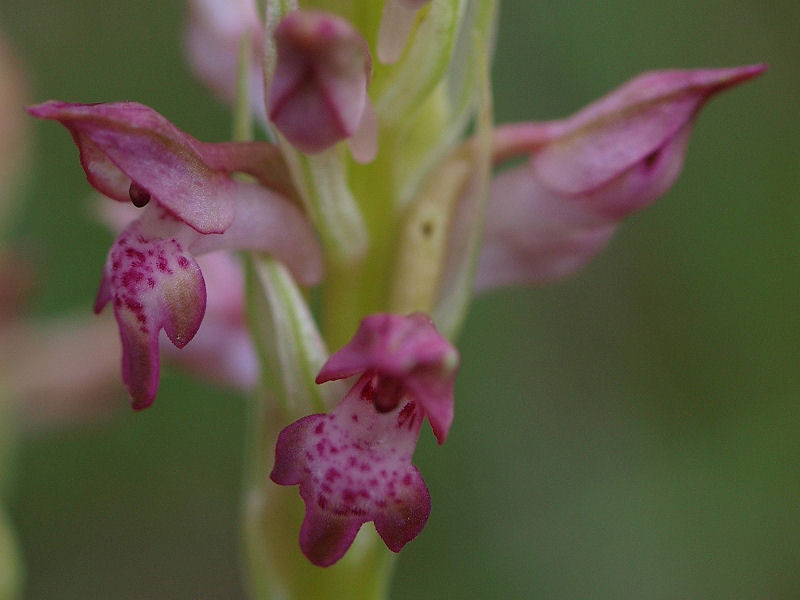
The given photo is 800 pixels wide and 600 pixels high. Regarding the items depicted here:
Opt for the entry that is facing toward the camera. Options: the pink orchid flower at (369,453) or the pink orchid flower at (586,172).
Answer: the pink orchid flower at (369,453)

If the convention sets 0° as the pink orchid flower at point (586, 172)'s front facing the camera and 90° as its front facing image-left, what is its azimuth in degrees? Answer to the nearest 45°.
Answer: approximately 270°

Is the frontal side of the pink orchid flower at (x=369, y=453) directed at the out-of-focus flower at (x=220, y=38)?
no

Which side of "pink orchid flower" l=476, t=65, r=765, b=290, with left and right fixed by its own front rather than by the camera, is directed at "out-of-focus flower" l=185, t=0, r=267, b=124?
back

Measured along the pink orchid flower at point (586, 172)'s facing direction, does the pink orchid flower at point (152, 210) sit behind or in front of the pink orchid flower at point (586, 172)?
behind

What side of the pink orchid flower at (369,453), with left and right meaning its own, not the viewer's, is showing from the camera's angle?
front

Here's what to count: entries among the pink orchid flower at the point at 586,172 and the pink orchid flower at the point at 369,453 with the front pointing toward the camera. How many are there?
1

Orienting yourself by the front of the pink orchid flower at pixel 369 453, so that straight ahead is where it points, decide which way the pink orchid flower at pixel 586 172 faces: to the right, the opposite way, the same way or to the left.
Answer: to the left
